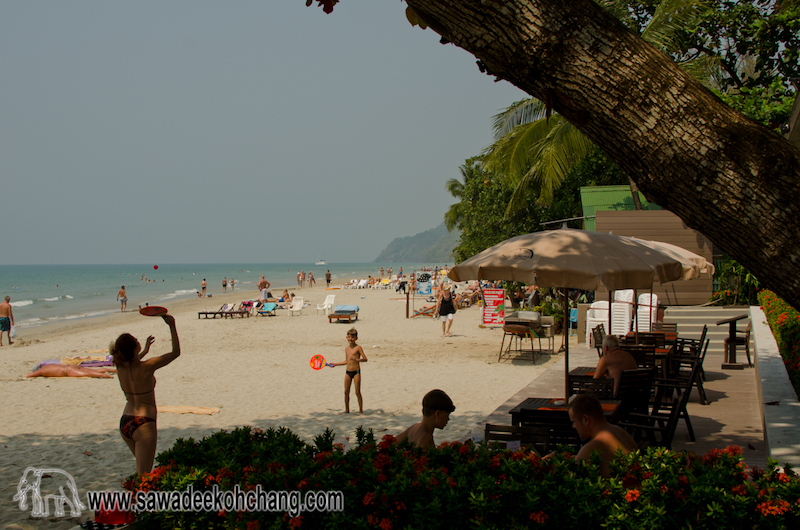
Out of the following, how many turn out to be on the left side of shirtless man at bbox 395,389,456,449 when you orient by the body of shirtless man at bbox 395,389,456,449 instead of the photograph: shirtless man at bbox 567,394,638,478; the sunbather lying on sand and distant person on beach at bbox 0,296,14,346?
2

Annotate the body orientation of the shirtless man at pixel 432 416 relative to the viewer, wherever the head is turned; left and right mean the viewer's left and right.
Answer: facing away from the viewer and to the right of the viewer

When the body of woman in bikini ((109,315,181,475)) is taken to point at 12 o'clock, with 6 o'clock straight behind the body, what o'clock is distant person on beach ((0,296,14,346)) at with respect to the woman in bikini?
The distant person on beach is roughly at 10 o'clock from the woman in bikini.

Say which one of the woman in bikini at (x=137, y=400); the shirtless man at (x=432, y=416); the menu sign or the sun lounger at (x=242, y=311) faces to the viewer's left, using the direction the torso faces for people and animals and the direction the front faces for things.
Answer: the sun lounger

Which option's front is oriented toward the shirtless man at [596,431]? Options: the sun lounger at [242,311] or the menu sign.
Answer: the menu sign

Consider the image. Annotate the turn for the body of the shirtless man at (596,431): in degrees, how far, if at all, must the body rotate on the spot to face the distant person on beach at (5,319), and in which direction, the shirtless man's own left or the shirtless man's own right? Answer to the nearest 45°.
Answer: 0° — they already face them

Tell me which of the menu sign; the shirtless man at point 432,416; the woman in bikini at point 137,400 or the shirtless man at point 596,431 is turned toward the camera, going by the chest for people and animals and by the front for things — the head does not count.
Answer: the menu sign

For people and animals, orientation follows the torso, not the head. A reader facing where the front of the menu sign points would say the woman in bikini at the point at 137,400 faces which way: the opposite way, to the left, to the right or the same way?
the opposite way

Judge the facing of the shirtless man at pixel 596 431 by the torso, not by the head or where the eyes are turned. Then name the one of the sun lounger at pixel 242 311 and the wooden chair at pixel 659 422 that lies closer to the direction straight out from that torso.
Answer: the sun lounger

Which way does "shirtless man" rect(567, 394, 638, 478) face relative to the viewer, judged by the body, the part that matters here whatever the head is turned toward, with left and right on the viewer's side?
facing away from the viewer and to the left of the viewer

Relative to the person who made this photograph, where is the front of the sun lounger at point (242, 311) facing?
facing to the left of the viewer

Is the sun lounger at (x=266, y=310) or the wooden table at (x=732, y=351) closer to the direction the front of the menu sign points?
the wooden table
